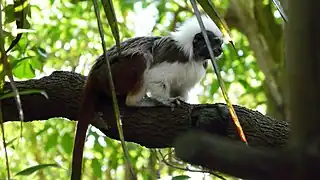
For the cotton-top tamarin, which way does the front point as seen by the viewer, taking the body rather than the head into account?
to the viewer's right

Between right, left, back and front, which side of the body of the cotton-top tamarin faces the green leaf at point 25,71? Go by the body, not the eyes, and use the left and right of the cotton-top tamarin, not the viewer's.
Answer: back
